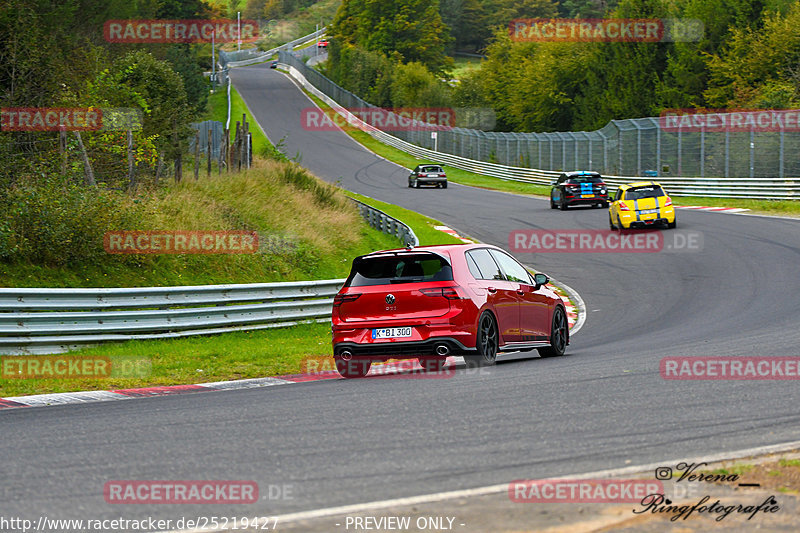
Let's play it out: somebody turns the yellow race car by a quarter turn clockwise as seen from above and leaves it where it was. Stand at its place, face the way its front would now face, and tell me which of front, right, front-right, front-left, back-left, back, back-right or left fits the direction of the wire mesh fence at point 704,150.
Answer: front-left

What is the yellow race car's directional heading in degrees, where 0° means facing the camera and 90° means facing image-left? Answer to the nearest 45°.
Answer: approximately 135°

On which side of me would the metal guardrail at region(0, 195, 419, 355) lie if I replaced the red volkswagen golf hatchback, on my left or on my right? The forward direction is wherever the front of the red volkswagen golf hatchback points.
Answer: on my left

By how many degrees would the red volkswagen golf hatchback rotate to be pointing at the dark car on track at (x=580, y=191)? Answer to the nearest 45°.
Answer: approximately 45° to its left

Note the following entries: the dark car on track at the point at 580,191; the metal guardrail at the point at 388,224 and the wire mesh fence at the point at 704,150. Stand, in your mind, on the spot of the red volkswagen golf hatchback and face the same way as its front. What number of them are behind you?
0

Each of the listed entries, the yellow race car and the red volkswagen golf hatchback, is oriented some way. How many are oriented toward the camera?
0

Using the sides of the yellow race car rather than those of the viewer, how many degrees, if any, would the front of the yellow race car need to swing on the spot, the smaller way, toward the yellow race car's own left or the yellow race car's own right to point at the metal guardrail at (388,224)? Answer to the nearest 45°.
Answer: approximately 45° to the yellow race car's own left

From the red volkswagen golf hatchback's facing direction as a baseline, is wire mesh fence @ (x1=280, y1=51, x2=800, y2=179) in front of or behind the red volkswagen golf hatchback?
in front

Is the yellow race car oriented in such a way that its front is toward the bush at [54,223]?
no

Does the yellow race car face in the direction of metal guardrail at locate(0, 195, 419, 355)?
no

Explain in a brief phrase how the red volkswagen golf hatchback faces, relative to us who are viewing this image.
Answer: facing away from the viewer and to the right of the viewer

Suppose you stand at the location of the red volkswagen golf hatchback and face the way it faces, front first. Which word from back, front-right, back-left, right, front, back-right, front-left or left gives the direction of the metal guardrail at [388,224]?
front-left

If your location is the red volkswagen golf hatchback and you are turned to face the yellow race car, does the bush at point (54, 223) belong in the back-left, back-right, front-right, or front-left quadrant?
front-left

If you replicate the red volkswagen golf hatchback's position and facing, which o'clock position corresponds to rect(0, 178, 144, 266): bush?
The bush is roughly at 9 o'clock from the red volkswagen golf hatchback.
